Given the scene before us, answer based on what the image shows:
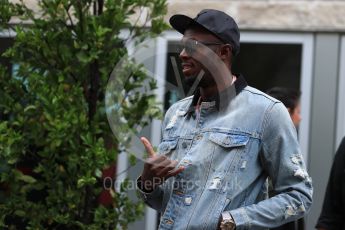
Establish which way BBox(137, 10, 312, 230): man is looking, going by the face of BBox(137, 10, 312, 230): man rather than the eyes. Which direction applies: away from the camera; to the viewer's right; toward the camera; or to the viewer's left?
to the viewer's left

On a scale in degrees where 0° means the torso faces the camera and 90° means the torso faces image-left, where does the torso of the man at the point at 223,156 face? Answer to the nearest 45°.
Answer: approximately 45°

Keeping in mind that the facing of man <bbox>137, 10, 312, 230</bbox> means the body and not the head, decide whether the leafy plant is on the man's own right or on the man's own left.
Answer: on the man's own right
